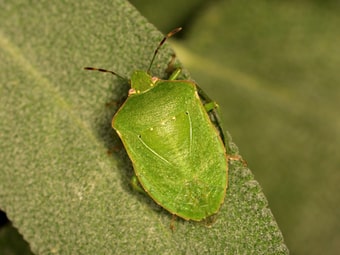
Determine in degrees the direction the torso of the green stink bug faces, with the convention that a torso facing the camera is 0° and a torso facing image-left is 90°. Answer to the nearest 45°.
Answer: approximately 135°

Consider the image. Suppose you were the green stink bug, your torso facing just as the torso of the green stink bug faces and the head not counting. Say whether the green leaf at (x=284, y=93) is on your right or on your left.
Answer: on your right
